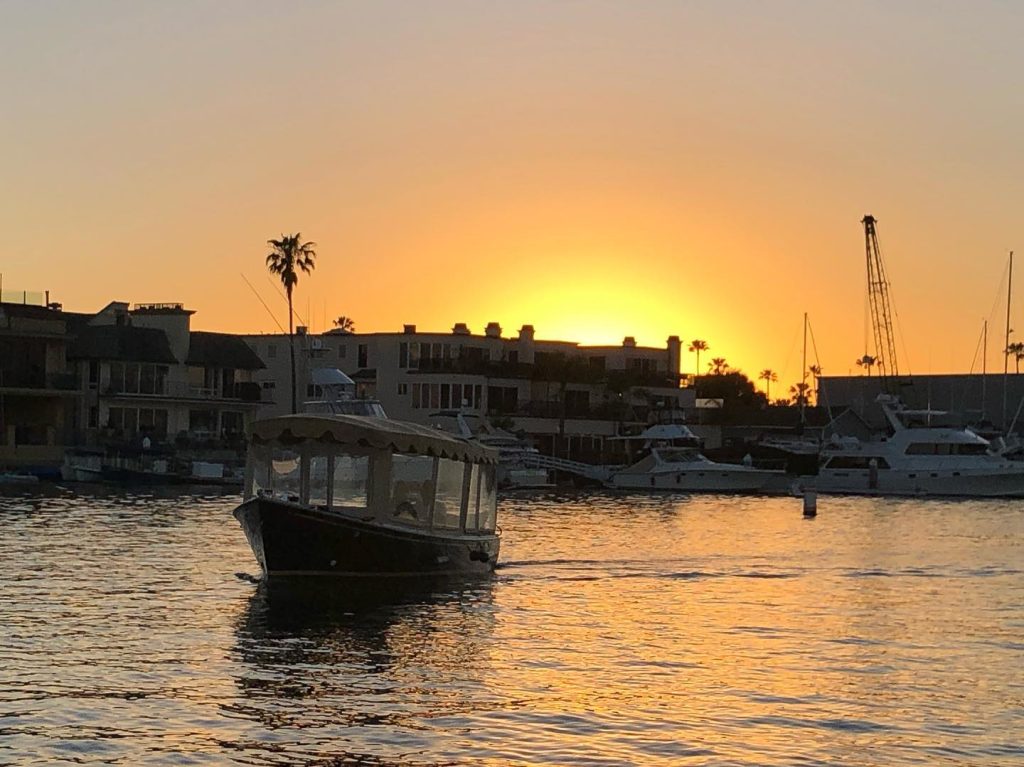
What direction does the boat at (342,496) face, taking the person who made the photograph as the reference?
facing the viewer and to the left of the viewer
